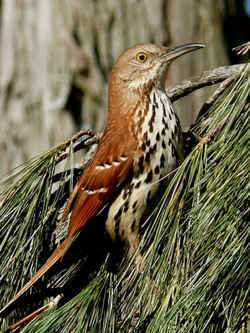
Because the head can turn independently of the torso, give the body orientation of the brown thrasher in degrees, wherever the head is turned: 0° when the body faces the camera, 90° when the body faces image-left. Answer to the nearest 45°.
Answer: approximately 270°
